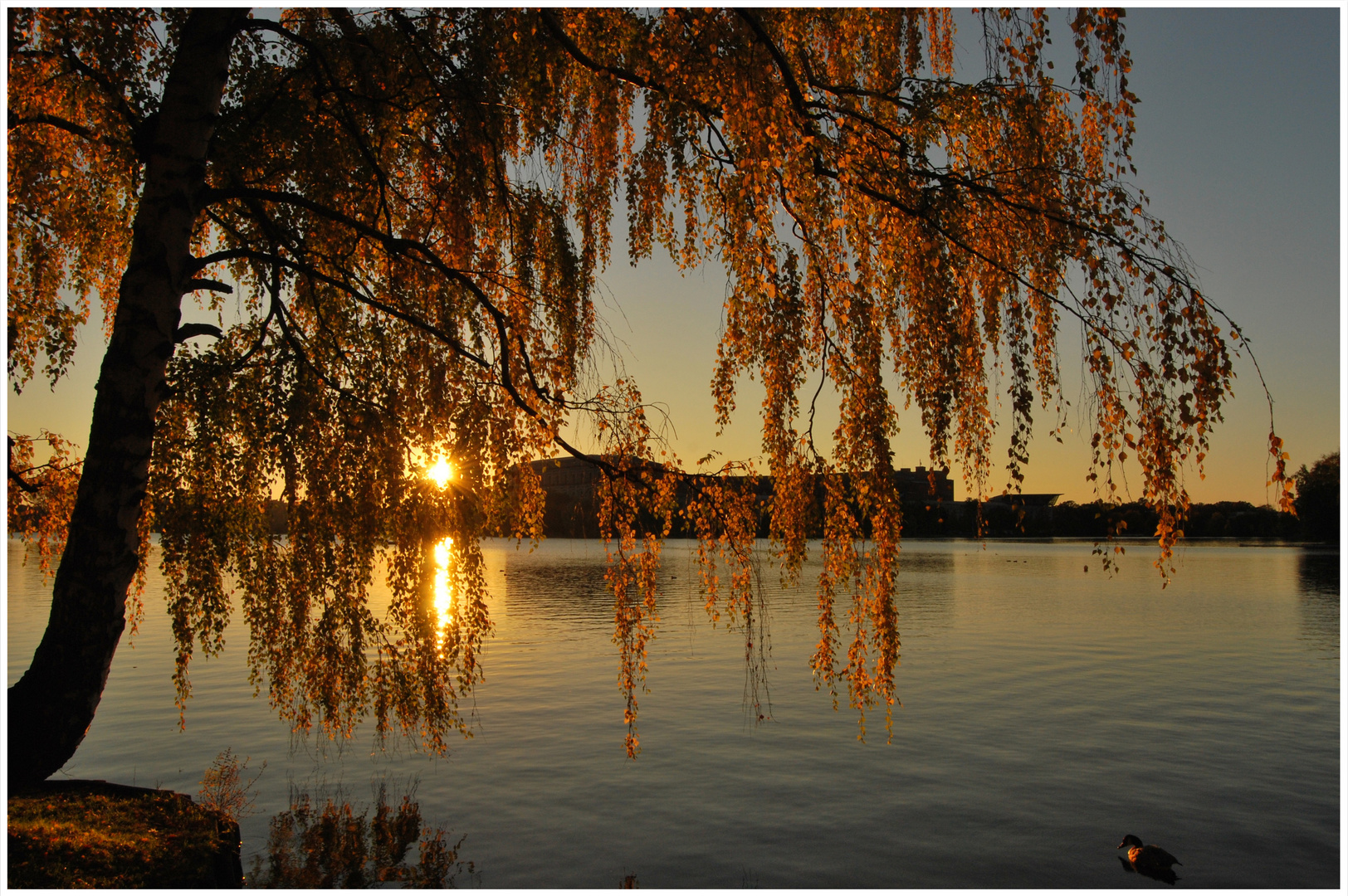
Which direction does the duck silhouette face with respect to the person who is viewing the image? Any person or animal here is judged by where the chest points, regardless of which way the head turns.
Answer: facing to the left of the viewer
